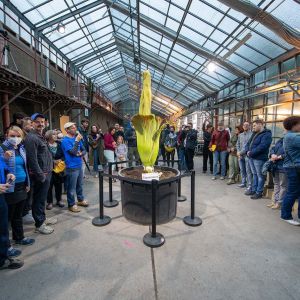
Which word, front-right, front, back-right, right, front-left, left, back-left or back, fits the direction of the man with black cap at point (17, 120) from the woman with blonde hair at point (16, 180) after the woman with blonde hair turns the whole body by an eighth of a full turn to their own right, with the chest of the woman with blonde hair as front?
back

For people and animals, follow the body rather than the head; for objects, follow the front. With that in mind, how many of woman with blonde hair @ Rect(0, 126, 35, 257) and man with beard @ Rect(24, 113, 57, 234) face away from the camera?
0

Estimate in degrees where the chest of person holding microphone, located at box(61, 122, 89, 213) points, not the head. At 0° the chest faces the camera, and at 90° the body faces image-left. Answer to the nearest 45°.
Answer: approximately 315°

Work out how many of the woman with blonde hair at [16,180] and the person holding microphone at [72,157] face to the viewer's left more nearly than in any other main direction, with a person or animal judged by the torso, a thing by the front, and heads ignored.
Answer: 0

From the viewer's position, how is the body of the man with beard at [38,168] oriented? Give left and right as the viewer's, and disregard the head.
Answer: facing to the right of the viewer

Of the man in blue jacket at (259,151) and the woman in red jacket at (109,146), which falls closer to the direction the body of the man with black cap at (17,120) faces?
the man in blue jacket

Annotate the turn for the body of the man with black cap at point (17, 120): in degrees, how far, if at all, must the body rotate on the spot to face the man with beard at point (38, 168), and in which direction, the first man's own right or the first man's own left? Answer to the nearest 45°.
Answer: approximately 45° to the first man's own right

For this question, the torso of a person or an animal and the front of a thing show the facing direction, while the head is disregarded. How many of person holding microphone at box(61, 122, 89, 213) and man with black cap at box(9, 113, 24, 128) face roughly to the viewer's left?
0
